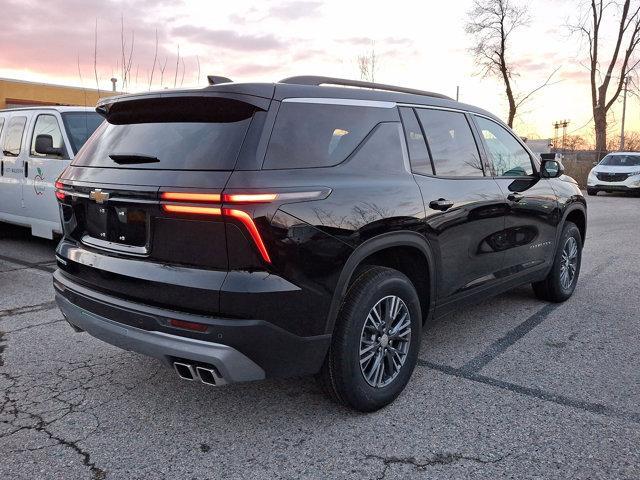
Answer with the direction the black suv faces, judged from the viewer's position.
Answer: facing away from the viewer and to the right of the viewer

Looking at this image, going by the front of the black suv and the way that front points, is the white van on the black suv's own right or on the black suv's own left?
on the black suv's own left

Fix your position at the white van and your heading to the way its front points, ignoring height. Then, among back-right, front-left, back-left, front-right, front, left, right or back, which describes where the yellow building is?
back-left

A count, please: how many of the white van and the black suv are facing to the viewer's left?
0

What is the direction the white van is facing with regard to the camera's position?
facing the viewer and to the right of the viewer

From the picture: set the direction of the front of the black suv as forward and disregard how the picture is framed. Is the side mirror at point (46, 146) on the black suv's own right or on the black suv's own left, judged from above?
on the black suv's own left
